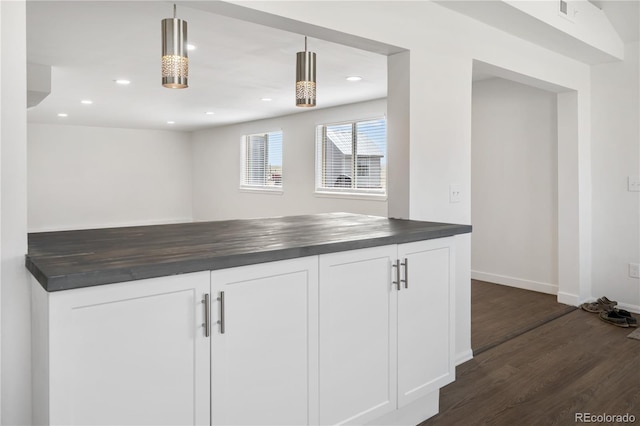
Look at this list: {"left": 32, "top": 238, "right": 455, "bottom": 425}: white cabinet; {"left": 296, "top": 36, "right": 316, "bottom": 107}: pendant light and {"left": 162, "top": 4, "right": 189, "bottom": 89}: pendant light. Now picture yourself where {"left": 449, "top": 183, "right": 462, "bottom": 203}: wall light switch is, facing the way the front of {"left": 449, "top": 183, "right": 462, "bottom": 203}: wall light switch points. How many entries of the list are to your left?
0

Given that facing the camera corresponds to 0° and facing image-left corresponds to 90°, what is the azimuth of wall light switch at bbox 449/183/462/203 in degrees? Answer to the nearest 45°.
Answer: approximately 315°

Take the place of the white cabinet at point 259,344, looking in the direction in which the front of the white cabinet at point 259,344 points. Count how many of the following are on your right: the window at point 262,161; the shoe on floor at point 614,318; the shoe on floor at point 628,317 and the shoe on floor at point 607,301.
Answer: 0

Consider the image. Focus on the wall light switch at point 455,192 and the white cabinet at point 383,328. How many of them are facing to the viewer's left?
0

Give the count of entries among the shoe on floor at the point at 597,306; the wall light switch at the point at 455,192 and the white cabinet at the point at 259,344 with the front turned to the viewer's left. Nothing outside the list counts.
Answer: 1

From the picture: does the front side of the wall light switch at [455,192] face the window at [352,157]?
no

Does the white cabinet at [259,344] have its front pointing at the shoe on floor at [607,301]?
no

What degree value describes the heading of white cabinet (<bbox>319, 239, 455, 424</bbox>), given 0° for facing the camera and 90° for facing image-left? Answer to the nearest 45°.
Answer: approximately 315°

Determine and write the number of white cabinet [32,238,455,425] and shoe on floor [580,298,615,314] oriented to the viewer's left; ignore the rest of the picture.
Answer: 1

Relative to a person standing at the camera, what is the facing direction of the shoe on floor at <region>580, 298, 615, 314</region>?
facing to the left of the viewer

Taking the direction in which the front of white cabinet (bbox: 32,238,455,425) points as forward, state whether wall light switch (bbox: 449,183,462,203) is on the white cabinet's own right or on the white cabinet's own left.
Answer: on the white cabinet's own left

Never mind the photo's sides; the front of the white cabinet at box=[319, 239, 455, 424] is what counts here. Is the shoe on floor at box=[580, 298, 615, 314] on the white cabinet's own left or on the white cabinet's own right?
on the white cabinet's own left

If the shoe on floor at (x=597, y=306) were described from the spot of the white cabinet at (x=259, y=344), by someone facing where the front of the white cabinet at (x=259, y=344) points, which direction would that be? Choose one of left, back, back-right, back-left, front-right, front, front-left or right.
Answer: left

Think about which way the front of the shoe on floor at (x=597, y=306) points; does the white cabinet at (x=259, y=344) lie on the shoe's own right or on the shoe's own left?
on the shoe's own left
